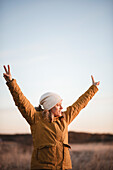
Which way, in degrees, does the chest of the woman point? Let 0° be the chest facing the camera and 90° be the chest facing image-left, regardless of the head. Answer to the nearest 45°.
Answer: approximately 315°

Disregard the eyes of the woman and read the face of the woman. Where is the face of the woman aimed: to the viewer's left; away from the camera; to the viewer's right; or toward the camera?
to the viewer's right
